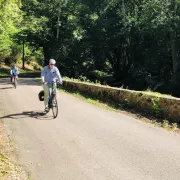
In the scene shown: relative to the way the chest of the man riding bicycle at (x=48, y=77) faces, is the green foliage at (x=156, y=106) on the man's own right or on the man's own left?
on the man's own left

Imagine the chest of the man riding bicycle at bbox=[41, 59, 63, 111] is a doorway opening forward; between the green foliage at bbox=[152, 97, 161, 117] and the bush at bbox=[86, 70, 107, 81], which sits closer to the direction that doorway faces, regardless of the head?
the green foliage

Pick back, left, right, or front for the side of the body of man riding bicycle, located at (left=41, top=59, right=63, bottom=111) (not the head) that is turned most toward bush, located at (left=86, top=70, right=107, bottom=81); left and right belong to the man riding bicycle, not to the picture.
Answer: back

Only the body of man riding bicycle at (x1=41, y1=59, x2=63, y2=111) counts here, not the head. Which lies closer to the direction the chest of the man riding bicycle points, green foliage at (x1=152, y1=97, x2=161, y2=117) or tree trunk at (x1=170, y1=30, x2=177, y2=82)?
the green foliage

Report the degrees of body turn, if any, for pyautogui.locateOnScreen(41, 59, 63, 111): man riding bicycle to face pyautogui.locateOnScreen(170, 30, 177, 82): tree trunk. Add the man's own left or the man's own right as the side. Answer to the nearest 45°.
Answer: approximately 135° to the man's own left

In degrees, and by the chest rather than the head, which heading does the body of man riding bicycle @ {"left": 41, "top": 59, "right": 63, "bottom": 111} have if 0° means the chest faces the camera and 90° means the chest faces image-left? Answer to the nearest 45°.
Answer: approximately 0°
